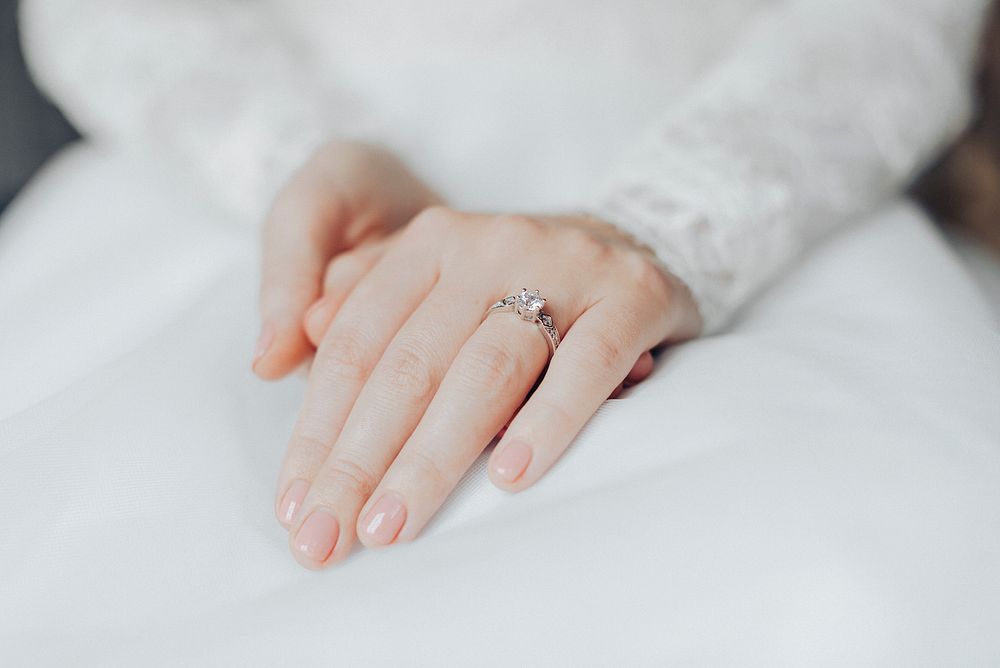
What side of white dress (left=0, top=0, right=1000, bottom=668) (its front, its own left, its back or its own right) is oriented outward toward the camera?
front
